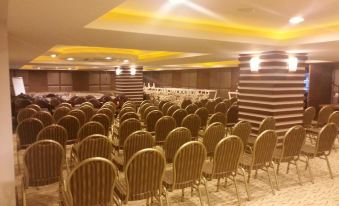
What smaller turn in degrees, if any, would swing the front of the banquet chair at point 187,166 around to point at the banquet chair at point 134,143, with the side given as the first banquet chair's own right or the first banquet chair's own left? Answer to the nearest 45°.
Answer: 0° — it already faces it

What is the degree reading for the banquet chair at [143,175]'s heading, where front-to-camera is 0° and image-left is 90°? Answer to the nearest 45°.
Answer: approximately 135°

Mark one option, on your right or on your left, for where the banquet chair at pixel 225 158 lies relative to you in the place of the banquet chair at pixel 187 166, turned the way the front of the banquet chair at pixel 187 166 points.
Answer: on your right

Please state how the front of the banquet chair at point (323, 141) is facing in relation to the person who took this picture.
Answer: facing away from the viewer and to the left of the viewer

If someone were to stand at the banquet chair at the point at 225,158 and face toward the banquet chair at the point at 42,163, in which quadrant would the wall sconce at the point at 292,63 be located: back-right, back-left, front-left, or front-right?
back-right

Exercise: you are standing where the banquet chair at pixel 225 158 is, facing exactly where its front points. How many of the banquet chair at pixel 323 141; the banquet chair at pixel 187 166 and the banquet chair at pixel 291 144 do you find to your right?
2

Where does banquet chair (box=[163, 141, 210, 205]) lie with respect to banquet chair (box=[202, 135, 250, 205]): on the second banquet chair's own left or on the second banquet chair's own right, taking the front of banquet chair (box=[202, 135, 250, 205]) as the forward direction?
on the second banquet chair's own left
